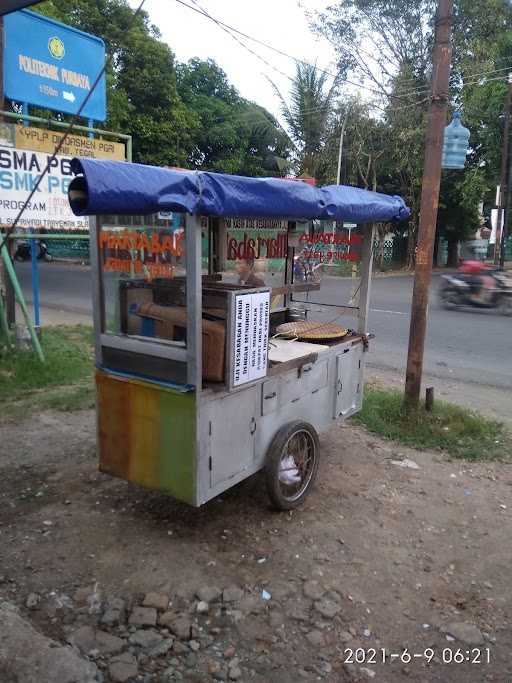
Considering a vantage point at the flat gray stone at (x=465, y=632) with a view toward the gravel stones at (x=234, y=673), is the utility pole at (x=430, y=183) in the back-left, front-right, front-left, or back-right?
back-right

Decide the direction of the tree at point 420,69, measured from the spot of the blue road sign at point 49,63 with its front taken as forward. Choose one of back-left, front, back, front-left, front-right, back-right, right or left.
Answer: left

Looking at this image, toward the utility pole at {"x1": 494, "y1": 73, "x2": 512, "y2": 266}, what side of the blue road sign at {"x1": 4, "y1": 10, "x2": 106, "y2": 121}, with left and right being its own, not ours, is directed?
left

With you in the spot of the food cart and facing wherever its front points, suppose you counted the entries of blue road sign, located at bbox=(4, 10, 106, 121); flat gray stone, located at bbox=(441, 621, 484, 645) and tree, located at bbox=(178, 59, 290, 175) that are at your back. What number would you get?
1

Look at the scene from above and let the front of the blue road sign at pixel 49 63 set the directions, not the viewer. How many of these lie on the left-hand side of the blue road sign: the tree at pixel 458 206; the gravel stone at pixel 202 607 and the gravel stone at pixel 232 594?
1

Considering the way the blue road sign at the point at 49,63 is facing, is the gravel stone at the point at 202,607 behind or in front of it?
in front

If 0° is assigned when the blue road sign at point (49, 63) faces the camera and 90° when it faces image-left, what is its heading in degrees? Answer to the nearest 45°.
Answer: approximately 315°

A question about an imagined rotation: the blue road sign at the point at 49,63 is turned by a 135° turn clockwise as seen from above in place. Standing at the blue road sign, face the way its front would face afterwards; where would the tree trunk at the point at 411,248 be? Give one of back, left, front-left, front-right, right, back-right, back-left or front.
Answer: back-right
